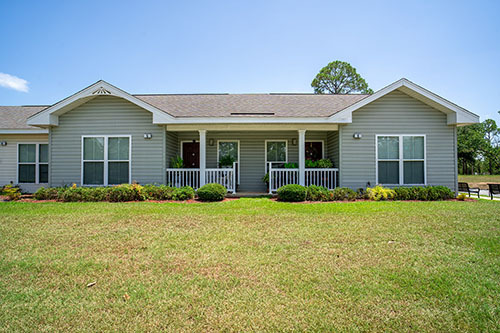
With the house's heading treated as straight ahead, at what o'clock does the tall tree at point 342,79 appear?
The tall tree is roughly at 7 o'clock from the house.

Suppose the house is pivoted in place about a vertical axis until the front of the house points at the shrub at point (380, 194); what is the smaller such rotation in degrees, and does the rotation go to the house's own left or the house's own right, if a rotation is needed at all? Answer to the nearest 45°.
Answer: approximately 90° to the house's own left

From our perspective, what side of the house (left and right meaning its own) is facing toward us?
front

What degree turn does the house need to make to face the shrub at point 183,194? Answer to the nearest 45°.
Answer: approximately 90° to its right
